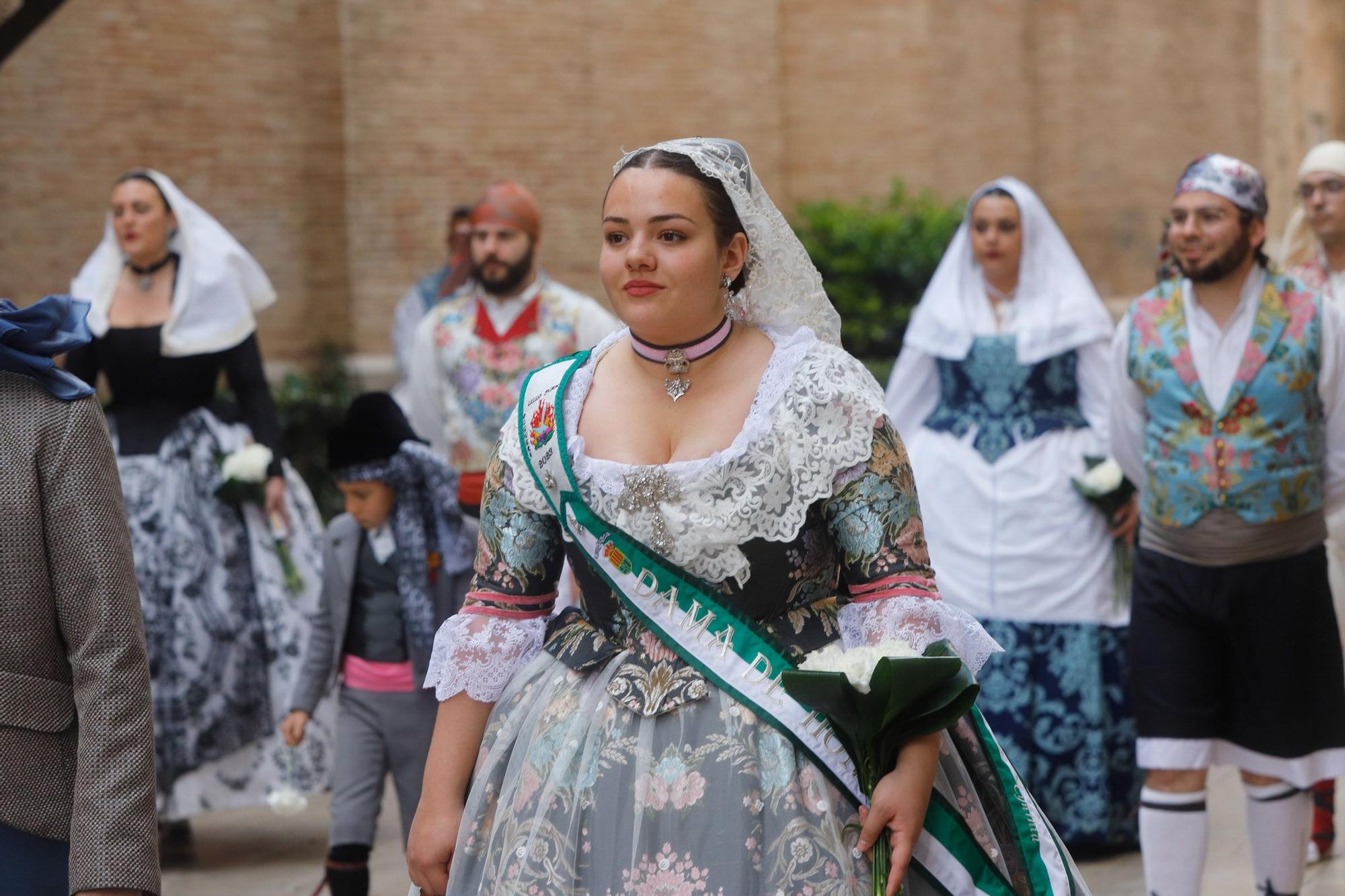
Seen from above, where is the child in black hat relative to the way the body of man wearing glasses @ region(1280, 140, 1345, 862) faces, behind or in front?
in front

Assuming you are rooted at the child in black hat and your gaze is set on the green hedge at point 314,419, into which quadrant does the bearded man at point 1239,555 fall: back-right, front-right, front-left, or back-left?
back-right

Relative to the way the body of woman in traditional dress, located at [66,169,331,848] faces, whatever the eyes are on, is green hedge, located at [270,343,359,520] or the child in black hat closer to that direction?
the child in black hat

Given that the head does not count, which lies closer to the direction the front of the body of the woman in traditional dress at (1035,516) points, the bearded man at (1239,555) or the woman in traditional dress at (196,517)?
the bearded man

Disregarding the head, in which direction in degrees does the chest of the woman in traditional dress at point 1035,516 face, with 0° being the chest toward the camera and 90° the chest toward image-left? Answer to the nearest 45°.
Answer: approximately 0°

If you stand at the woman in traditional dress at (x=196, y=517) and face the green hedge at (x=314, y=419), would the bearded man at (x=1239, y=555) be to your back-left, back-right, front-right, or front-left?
back-right

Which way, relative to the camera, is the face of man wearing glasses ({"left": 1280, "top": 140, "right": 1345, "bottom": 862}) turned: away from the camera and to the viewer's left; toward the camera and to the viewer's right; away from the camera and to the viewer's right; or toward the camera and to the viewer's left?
toward the camera and to the viewer's left

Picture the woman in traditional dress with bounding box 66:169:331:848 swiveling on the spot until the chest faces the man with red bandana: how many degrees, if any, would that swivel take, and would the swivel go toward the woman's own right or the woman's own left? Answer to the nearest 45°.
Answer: approximately 135° to the woman's own left

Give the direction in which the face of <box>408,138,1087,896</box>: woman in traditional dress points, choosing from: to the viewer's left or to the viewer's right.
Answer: to the viewer's left

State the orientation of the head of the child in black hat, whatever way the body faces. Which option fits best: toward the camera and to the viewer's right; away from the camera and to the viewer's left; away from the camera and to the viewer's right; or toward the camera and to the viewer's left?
toward the camera and to the viewer's left

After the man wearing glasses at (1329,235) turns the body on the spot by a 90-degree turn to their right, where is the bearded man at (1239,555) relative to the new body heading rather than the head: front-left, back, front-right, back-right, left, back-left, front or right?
back-left

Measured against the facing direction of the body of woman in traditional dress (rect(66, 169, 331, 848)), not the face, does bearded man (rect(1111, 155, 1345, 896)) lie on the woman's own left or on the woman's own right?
on the woman's own left

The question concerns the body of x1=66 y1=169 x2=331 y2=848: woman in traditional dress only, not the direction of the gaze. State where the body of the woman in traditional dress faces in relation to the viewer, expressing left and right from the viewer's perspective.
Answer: facing the viewer and to the left of the viewer
